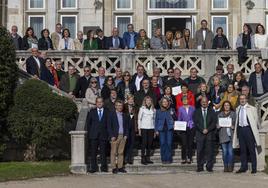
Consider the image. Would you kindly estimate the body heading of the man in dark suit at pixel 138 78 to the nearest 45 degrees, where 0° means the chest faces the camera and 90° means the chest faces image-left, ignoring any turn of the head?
approximately 0°

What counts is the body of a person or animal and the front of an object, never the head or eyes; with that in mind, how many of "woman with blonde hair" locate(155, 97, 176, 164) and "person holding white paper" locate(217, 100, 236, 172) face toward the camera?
2

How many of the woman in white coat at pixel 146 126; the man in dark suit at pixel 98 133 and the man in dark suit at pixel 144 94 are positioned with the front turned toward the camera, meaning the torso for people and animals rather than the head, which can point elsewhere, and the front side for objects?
3

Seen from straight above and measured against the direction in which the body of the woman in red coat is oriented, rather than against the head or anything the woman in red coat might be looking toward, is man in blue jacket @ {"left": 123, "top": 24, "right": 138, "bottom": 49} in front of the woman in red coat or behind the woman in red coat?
behind

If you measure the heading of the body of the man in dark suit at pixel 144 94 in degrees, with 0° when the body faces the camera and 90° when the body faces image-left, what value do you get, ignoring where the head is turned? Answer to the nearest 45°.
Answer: approximately 0°

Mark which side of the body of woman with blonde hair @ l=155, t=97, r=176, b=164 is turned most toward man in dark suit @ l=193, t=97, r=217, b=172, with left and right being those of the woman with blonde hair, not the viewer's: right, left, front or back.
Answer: left
